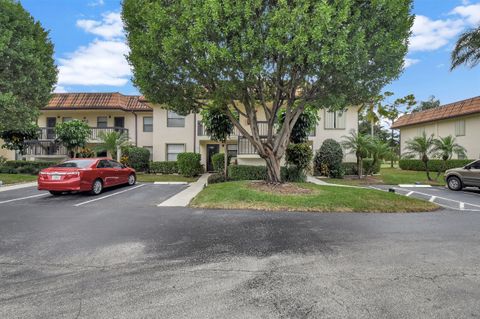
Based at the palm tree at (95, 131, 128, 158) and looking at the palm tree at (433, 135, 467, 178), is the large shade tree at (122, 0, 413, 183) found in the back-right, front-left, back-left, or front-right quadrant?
front-right

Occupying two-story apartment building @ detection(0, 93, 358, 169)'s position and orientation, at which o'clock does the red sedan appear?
The red sedan is roughly at 12 o'clock from the two-story apartment building.

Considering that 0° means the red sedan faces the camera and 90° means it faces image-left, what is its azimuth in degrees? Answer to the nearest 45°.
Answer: approximately 225°

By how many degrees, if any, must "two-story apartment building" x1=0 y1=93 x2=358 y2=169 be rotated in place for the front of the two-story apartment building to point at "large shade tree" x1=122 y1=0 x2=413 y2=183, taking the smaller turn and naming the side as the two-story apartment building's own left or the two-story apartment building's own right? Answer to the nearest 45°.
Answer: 0° — it already faces it

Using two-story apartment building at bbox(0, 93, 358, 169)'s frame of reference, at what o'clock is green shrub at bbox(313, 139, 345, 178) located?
The green shrub is roughly at 10 o'clock from the two-story apartment building.

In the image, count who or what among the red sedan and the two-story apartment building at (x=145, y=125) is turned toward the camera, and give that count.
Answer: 1

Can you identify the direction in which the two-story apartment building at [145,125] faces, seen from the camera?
facing the viewer

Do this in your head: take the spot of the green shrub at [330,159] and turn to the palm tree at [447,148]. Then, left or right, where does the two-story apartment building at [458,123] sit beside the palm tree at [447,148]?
left

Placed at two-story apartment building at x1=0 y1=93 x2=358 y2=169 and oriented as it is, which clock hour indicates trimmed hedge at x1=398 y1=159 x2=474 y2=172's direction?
The trimmed hedge is roughly at 9 o'clock from the two-story apartment building.

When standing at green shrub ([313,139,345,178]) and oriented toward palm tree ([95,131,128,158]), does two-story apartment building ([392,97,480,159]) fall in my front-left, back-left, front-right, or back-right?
back-right
